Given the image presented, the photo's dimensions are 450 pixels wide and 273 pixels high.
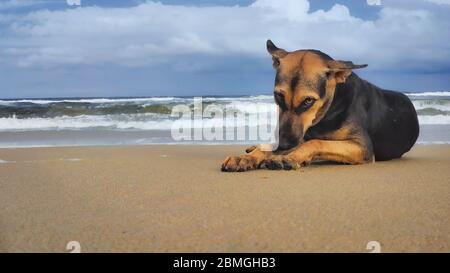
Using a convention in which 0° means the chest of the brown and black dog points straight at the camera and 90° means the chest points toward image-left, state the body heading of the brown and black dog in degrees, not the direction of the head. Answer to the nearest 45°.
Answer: approximately 45°
